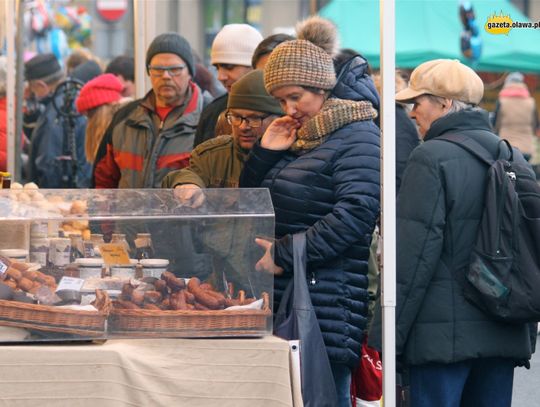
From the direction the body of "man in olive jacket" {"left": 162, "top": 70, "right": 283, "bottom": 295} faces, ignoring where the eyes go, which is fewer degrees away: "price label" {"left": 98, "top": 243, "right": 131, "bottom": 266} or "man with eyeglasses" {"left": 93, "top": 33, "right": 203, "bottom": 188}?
the price label

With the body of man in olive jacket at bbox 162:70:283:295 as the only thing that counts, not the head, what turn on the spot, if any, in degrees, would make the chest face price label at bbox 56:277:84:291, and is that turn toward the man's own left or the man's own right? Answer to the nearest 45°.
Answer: approximately 45° to the man's own right

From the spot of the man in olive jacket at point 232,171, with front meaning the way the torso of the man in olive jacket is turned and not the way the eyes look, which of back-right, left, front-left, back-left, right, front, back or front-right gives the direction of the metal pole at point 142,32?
back

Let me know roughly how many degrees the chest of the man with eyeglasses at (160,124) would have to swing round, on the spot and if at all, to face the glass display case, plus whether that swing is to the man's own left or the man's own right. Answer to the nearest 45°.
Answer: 0° — they already face it

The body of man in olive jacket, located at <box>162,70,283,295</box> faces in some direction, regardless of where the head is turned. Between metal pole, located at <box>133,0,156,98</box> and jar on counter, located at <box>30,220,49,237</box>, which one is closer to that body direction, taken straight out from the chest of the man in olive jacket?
the jar on counter

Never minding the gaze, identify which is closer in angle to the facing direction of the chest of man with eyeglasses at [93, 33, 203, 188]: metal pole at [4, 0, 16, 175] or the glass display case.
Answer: the glass display case

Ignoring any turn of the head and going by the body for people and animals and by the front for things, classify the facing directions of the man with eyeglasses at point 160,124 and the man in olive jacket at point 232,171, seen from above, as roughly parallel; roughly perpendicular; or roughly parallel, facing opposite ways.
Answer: roughly parallel

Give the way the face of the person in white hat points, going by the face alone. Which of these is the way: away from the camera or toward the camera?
toward the camera

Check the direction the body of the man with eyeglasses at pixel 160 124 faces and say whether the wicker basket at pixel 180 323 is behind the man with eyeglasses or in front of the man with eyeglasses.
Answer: in front

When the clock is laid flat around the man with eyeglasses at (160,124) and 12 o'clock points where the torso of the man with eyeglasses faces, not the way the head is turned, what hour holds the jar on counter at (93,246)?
The jar on counter is roughly at 12 o'clock from the man with eyeglasses.

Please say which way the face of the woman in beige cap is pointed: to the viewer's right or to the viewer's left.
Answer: to the viewer's left

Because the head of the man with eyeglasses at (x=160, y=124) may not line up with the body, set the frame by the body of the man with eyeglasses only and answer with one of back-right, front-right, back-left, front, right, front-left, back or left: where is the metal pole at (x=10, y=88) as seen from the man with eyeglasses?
back-right

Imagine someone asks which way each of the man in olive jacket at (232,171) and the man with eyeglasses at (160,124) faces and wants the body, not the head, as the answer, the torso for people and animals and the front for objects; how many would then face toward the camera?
2

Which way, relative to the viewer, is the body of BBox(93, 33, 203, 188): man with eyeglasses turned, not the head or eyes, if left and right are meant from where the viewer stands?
facing the viewer

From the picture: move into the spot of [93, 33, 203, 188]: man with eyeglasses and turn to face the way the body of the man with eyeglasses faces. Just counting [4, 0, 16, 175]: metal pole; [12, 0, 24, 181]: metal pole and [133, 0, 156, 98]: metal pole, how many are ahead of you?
0
